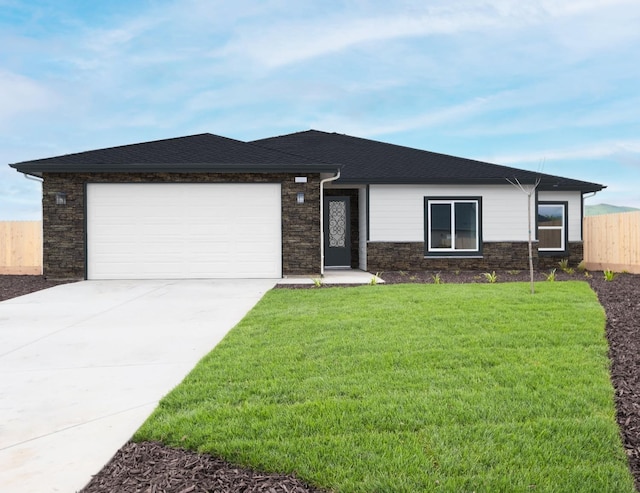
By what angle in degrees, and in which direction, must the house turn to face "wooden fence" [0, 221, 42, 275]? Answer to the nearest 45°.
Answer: approximately 135° to its right

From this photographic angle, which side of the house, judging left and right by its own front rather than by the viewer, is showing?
front

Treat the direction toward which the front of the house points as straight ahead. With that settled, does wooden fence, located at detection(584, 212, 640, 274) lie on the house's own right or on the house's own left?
on the house's own left
